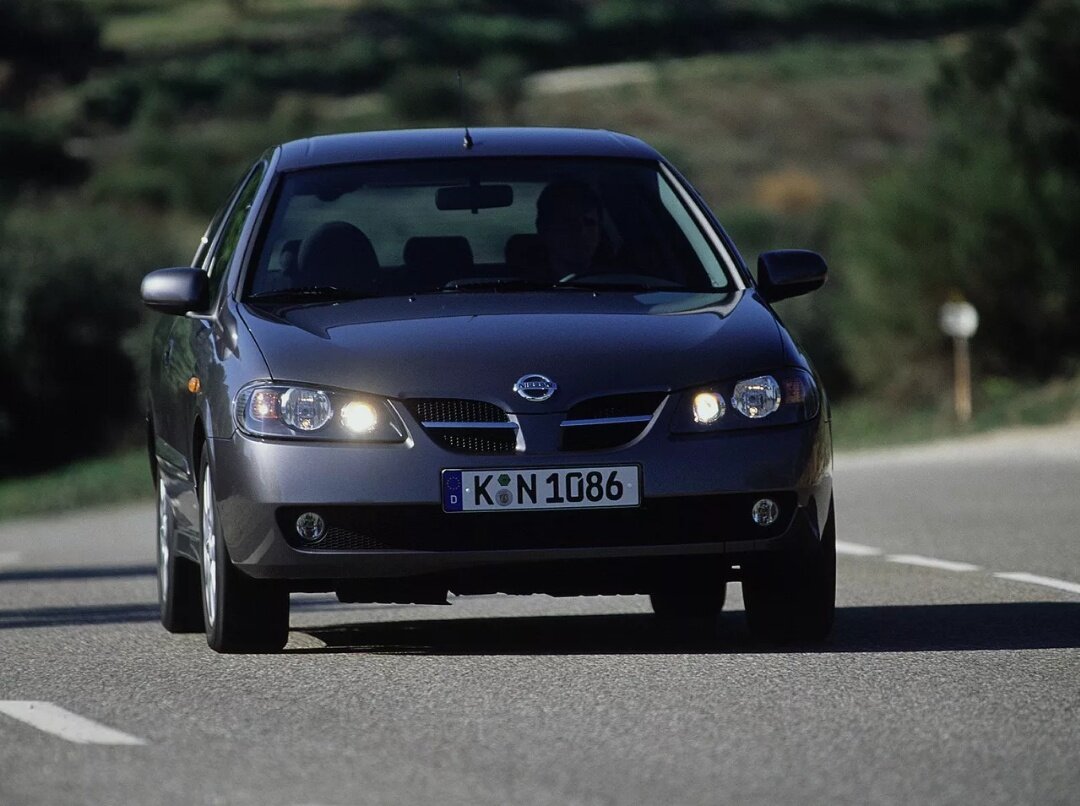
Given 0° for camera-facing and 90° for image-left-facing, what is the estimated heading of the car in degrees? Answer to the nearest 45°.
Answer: approximately 0°
